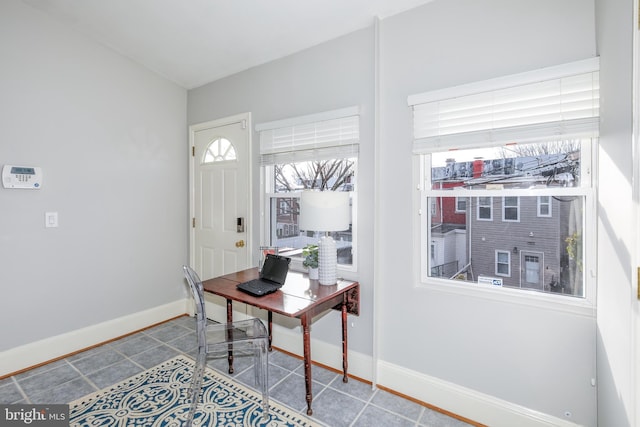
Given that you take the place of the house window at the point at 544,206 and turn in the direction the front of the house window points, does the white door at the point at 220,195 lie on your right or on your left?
on your right

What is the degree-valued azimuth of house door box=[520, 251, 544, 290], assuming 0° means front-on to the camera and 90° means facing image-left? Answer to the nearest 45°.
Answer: approximately 0°

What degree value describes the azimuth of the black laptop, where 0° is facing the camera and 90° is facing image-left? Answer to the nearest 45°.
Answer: approximately 45°

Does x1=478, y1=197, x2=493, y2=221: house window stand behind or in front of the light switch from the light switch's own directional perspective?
in front

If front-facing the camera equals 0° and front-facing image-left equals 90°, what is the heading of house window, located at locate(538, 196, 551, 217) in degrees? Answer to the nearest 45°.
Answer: approximately 0°
